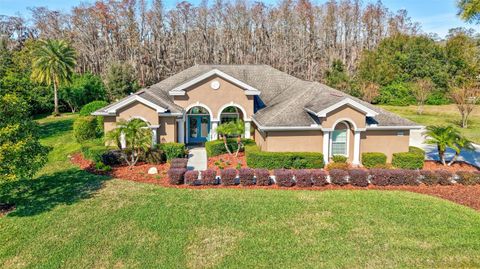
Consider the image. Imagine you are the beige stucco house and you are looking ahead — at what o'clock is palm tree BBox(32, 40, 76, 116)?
The palm tree is roughly at 4 o'clock from the beige stucco house.

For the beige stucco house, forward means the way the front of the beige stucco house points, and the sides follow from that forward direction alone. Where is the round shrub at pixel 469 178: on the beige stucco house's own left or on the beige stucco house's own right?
on the beige stucco house's own left

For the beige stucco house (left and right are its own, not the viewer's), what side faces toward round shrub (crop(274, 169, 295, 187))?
front

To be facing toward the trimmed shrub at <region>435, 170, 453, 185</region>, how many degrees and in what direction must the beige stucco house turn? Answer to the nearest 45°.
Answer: approximately 45° to its left

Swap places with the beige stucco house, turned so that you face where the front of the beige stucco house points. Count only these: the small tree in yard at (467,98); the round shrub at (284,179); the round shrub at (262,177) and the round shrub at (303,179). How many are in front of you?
3

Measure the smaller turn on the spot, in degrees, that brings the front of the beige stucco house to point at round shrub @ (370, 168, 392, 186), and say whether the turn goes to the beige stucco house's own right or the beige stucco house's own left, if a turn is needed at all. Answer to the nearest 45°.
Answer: approximately 45° to the beige stucco house's own left

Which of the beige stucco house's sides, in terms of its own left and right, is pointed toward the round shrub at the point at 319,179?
front

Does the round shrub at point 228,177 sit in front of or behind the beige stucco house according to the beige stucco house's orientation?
in front

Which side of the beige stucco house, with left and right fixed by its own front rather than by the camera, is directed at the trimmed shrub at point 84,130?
right
